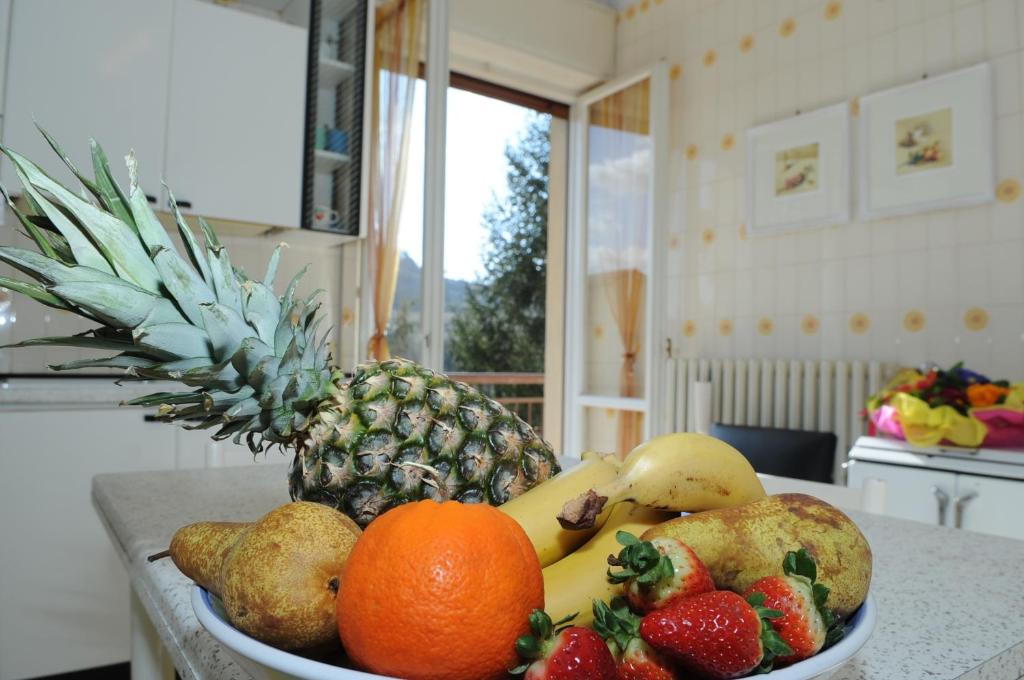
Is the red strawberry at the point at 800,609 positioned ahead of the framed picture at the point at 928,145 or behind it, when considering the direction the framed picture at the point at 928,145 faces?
ahead

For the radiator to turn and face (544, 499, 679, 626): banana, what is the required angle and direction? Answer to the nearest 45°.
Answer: approximately 45° to its left

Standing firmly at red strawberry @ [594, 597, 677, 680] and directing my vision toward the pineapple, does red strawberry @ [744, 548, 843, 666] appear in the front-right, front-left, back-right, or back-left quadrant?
back-right

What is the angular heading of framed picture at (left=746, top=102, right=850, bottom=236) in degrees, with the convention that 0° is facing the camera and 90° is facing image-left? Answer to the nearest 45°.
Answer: approximately 45°

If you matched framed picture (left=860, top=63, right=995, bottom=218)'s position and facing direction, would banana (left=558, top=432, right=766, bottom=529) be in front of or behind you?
in front

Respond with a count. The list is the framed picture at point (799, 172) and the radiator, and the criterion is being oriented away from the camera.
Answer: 0

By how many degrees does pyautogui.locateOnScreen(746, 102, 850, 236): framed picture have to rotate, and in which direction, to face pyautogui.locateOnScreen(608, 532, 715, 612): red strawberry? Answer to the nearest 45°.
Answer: approximately 45° to its left

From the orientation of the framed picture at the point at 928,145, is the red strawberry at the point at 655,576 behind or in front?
in front

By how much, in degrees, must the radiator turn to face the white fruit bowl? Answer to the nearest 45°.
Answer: approximately 45° to its left

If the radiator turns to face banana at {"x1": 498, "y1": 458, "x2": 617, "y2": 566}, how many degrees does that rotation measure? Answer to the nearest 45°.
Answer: approximately 45° to its left

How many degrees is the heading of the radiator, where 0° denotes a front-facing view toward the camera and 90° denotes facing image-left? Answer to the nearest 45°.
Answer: approximately 45°
